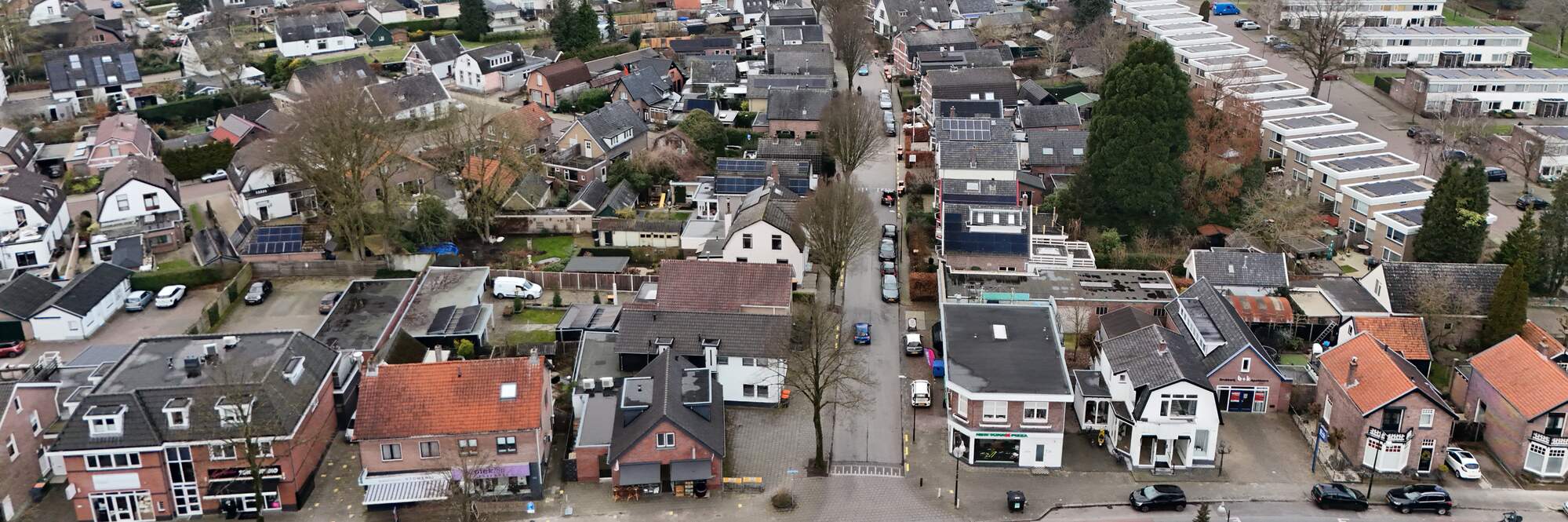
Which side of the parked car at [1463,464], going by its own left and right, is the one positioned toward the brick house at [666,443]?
left

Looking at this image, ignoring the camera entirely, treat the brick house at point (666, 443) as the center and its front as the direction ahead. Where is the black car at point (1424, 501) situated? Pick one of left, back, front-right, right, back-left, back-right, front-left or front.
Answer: left

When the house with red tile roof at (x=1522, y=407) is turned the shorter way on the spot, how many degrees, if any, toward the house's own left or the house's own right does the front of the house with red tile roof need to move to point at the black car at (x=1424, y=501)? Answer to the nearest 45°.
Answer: approximately 45° to the house's own right

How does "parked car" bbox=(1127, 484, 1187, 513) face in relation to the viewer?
to the viewer's left

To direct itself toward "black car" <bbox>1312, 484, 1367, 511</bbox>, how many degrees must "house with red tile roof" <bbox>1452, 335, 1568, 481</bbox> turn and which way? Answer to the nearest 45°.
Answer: approximately 90° to its right

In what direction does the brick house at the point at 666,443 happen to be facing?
toward the camera

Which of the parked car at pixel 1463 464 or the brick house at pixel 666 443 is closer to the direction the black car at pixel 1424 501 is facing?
the brick house

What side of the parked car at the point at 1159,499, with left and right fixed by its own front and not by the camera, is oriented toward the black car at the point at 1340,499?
back

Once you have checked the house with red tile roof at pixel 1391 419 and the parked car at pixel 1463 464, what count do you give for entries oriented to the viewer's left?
0

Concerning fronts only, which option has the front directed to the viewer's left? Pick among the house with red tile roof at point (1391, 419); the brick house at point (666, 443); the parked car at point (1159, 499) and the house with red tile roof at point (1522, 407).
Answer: the parked car

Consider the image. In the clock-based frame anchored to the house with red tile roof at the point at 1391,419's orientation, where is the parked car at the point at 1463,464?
The parked car is roughly at 10 o'clock from the house with red tile roof.

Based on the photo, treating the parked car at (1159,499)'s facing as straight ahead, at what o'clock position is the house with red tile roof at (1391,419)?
The house with red tile roof is roughly at 5 o'clock from the parked car.

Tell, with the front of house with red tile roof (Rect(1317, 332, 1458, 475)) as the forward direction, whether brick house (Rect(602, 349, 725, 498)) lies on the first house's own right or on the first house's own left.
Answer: on the first house's own right

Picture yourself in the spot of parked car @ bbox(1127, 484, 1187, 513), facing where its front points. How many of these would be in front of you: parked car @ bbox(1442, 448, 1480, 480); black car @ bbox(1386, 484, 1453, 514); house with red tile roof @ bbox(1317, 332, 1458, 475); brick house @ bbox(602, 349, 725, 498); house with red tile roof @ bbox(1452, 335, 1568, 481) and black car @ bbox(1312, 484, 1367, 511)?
1

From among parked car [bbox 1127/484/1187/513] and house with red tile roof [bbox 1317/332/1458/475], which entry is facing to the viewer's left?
the parked car

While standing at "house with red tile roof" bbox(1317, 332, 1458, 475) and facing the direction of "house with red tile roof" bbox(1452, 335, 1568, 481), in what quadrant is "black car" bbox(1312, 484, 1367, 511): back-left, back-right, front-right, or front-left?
back-right

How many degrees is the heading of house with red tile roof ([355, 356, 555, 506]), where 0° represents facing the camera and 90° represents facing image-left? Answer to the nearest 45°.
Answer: approximately 0°

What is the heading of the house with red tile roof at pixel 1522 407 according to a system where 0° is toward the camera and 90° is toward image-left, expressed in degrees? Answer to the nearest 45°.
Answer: approximately 315°

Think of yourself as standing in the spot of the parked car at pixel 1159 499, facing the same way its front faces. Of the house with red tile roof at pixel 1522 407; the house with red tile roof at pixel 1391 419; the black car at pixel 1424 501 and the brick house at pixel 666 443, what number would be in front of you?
1

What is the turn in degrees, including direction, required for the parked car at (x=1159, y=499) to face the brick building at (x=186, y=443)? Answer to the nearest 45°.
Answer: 0° — it already faces it

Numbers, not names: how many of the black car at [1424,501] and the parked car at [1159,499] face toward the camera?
0
